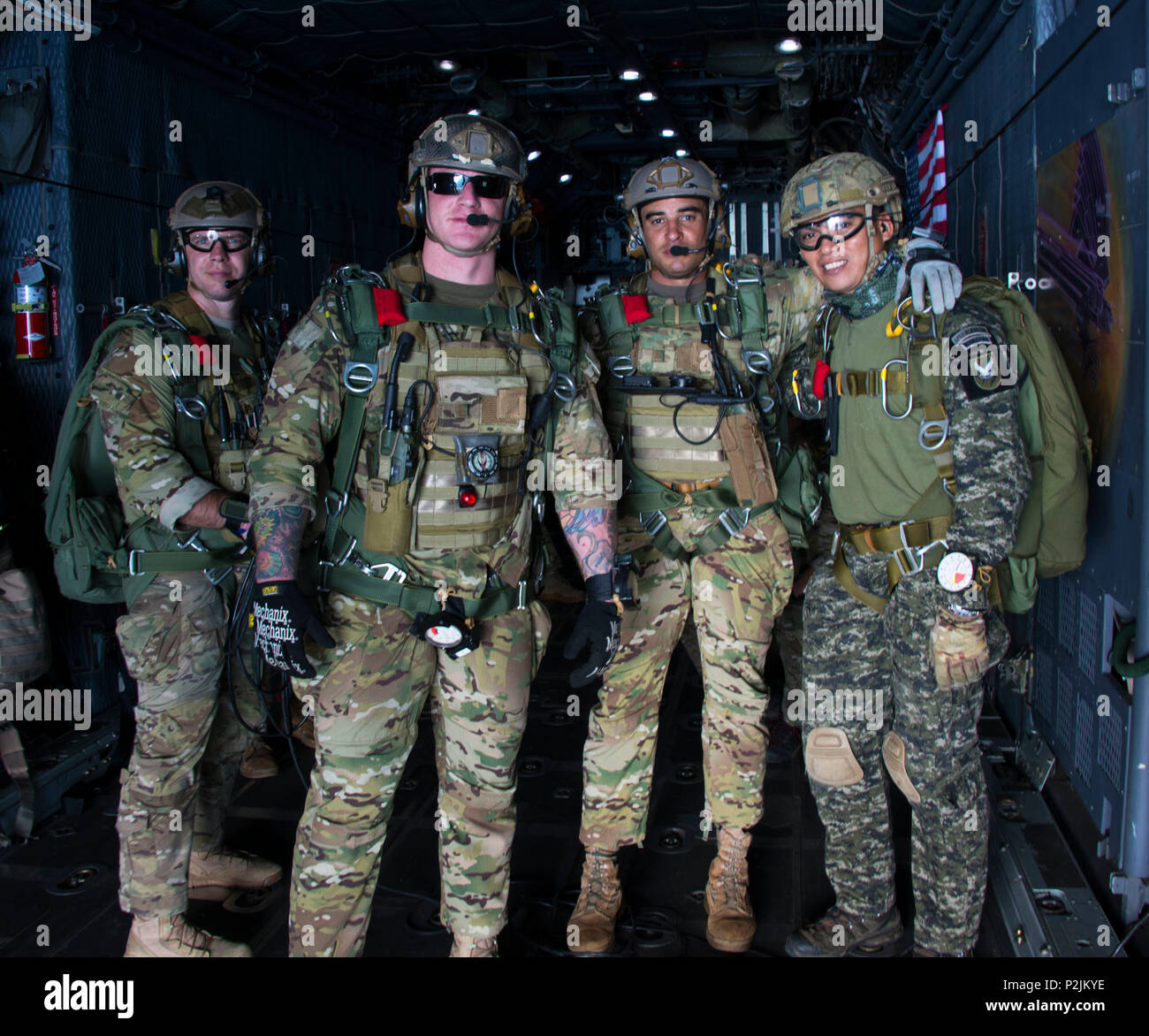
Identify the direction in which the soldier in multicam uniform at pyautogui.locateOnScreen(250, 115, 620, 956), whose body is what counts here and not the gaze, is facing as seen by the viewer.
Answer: toward the camera

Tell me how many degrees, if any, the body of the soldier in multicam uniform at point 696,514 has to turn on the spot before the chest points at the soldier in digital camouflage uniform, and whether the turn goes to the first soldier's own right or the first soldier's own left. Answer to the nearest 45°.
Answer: approximately 45° to the first soldier's own left

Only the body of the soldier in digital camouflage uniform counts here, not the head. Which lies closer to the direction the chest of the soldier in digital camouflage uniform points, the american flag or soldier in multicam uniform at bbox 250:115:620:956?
the soldier in multicam uniform

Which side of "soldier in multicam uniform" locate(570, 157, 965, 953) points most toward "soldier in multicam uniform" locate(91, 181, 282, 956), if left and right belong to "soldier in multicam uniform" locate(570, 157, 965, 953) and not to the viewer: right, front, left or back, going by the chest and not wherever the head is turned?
right

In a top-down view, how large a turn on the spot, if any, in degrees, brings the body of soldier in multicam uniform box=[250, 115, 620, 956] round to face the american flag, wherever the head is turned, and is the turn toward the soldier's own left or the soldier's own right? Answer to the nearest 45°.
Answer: approximately 135° to the soldier's own left

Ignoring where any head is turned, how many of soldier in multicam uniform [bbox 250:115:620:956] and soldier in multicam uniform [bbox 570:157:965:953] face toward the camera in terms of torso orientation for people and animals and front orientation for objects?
2

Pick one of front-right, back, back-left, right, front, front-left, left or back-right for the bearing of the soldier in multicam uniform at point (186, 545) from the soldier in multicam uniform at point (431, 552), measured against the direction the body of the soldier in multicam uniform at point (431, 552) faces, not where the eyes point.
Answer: back-right

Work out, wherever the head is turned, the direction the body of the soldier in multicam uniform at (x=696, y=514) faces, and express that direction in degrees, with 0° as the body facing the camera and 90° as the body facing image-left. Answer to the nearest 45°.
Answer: approximately 0°

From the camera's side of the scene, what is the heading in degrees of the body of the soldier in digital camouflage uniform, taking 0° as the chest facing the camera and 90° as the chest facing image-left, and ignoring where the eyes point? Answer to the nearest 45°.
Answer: approximately 45°
